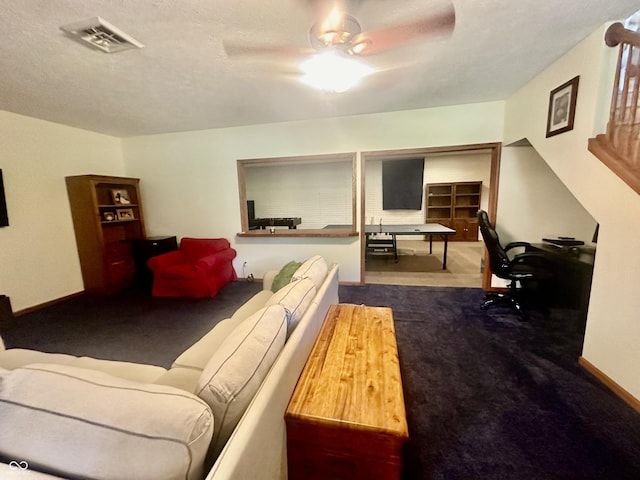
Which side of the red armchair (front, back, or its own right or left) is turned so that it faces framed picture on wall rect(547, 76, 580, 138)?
left

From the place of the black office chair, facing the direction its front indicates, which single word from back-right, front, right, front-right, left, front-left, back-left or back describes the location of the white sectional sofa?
right

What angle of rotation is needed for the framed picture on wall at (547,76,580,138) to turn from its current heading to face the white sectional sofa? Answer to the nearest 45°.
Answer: approximately 45° to its left

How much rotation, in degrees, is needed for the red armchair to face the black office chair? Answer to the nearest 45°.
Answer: approximately 90° to its left

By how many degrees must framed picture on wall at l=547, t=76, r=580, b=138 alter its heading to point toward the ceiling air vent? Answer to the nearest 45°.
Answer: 0° — it already faces it

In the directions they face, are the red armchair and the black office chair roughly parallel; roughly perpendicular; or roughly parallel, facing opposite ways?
roughly perpendicular

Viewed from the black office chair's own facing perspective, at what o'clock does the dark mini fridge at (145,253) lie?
The dark mini fridge is roughly at 5 o'clock from the black office chair.

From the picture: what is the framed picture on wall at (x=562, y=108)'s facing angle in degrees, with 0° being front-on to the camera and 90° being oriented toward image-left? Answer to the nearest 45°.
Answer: approximately 45°

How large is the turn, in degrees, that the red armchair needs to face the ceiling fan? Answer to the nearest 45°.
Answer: approximately 45° to its left

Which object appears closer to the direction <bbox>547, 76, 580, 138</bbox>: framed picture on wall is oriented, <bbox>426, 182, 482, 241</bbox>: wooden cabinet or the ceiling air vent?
the ceiling air vent
